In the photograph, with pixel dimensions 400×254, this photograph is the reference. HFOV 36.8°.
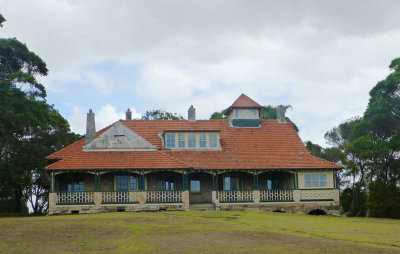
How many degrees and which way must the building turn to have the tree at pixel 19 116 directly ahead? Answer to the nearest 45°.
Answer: approximately 90° to its right

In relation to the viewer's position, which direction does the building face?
facing the viewer

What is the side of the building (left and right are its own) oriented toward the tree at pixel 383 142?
left
